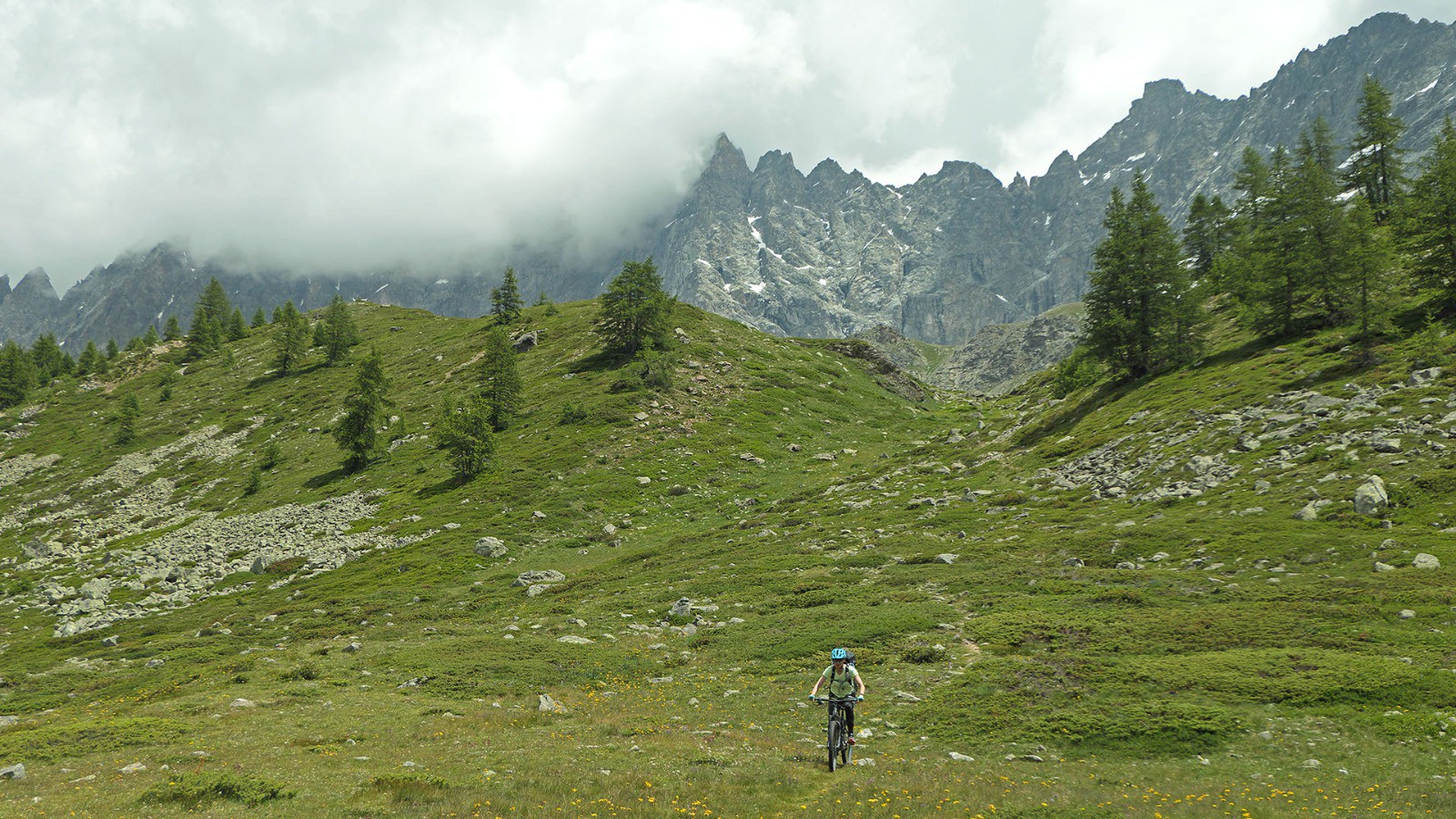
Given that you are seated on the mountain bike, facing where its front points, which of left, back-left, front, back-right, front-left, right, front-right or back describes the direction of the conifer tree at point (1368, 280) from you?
back-left

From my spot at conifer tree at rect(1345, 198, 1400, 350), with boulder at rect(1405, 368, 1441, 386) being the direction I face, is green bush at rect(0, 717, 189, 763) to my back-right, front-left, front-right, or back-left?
front-right

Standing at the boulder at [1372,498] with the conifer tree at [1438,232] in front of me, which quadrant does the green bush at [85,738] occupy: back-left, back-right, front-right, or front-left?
back-left

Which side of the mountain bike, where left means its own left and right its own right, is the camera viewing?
front

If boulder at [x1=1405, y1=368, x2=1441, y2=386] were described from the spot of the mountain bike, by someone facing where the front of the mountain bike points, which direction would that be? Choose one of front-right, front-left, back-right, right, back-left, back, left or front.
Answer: back-left

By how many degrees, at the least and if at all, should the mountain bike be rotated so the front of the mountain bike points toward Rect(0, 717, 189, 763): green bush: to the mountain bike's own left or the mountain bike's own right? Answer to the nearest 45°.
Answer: approximately 90° to the mountain bike's own right

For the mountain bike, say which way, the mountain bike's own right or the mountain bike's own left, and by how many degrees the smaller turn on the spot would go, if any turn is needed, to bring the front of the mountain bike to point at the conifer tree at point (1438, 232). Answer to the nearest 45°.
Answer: approximately 135° to the mountain bike's own left

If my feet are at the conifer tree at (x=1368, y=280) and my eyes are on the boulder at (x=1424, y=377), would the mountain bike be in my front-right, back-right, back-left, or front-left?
front-right

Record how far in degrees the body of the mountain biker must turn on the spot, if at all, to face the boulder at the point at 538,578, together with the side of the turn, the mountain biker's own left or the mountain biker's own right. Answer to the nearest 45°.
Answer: approximately 135° to the mountain biker's own right

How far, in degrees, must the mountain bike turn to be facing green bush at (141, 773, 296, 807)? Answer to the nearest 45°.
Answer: approximately 90° to its right

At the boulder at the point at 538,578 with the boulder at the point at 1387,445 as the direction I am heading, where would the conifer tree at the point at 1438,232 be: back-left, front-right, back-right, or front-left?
front-left

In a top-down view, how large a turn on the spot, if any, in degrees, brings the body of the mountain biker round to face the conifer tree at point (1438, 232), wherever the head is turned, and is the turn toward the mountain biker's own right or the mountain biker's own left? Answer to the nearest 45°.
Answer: approximately 135° to the mountain biker's own left

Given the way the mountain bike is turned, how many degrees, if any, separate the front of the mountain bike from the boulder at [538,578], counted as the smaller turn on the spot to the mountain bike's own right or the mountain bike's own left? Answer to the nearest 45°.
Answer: approximately 135° to the mountain bike's own right

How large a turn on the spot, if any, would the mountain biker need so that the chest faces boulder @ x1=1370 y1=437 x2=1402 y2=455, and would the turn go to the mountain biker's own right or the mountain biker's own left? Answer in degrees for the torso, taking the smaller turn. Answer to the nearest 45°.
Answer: approximately 135° to the mountain biker's own left

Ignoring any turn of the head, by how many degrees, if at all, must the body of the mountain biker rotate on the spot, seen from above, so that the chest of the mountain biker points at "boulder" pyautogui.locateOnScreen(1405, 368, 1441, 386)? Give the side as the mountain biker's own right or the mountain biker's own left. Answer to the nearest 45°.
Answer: approximately 135° to the mountain biker's own left

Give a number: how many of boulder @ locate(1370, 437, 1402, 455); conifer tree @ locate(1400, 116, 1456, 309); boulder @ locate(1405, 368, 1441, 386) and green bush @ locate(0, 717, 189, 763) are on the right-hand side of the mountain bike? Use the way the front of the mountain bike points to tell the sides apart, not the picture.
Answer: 1

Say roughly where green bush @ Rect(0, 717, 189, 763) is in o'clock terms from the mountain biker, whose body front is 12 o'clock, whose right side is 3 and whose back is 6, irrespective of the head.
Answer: The green bush is roughly at 3 o'clock from the mountain biker.
